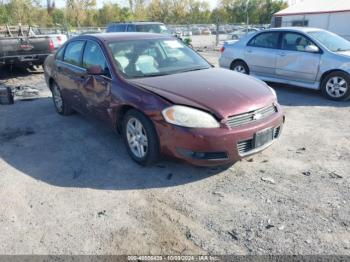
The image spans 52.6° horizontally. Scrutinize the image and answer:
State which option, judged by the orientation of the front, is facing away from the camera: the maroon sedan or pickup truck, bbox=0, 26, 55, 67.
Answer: the pickup truck

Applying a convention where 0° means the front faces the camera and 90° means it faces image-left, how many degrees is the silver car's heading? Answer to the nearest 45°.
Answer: approximately 315°

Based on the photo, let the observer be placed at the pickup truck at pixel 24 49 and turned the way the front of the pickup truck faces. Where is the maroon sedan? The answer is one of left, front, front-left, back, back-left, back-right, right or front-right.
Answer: back

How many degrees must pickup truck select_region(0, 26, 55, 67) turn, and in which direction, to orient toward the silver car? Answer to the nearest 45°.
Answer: approximately 135° to its right

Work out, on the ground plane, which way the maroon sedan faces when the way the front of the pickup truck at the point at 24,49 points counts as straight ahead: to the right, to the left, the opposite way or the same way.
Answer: the opposite way

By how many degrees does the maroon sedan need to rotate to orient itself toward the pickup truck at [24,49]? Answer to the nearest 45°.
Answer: approximately 180°

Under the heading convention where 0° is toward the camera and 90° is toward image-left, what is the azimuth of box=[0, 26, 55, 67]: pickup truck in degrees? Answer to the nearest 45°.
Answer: approximately 180°

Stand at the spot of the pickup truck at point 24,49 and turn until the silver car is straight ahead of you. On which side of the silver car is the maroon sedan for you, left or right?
right

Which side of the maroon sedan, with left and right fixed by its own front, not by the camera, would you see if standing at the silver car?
left
